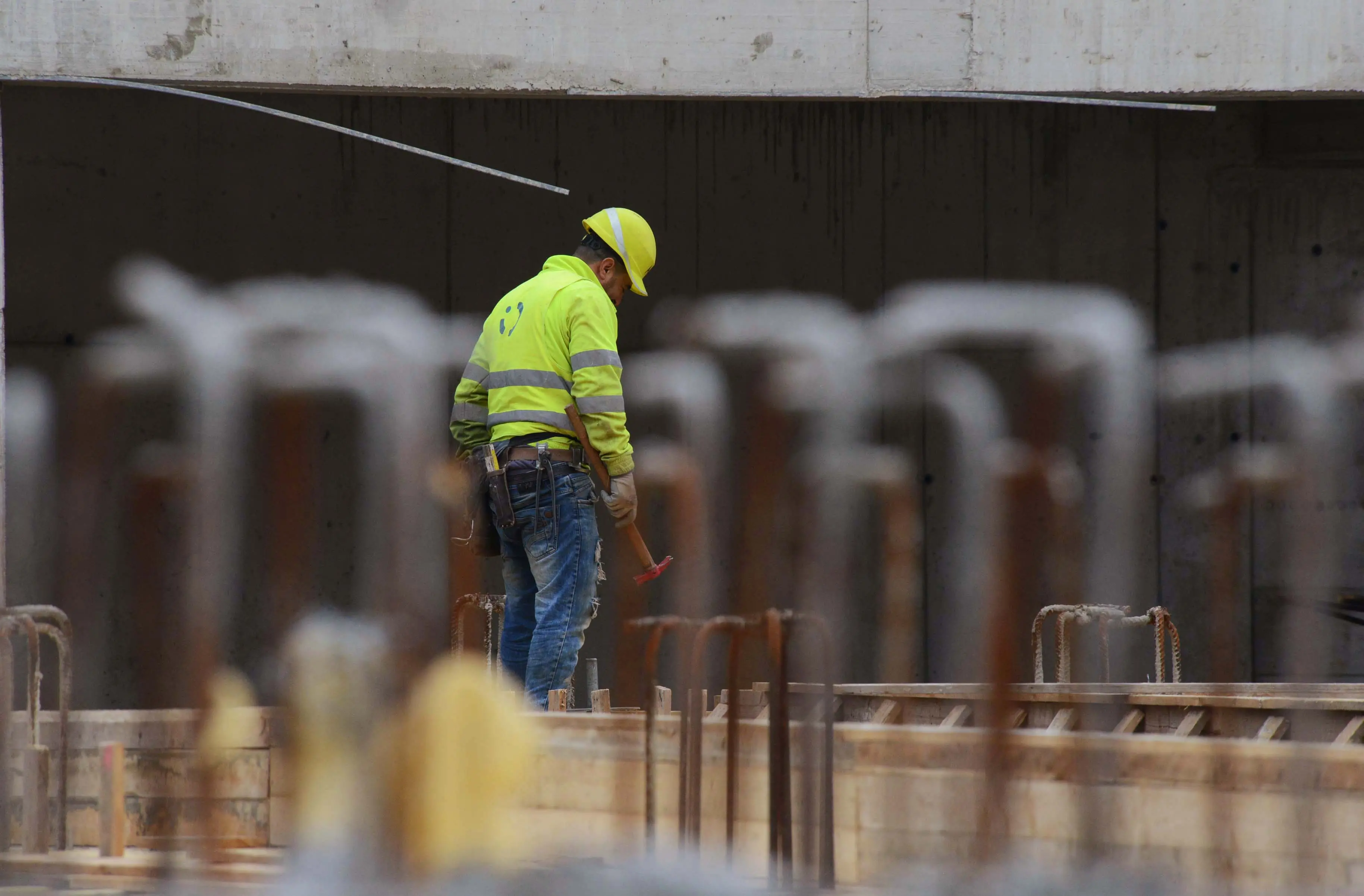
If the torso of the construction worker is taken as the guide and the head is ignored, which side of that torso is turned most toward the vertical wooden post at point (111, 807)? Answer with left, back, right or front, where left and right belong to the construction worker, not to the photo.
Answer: back

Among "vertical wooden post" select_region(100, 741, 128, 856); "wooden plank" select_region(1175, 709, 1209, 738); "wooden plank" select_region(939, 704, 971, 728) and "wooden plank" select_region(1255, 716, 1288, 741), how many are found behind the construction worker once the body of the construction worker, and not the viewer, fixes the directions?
1

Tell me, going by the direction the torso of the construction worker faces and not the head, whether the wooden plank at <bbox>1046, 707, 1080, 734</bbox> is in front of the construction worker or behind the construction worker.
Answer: in front

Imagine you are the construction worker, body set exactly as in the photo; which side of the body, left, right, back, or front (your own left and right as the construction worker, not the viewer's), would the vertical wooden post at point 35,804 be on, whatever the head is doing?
back

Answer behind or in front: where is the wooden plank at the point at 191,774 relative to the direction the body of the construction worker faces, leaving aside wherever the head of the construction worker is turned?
behind

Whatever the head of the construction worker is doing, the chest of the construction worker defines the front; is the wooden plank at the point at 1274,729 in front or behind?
in front

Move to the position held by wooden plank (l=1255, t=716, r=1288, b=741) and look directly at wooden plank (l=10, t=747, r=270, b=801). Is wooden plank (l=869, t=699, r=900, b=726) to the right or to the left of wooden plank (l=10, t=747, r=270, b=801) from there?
right

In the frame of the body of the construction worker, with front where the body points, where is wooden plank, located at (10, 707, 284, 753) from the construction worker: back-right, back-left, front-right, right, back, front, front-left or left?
back-left

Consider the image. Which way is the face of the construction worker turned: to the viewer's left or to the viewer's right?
to the viewer's right

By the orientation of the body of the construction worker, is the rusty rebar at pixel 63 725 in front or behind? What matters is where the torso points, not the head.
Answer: behind

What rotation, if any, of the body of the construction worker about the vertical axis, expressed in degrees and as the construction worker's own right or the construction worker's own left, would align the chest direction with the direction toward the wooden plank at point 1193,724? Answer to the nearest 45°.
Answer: approximately 45° to the construction worker's own right

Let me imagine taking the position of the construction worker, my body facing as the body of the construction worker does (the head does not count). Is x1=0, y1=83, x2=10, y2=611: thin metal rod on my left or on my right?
on my left

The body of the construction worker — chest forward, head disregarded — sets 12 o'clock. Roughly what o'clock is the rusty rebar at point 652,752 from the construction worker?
The rusty rebar is roughly at 4 o'clock from the construction worker.

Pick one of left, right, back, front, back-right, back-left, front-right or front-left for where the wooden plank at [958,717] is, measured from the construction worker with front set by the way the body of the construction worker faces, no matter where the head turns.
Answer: front

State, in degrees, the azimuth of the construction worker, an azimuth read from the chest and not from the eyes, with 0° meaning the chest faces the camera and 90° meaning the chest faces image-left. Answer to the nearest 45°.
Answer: approximately 225°
